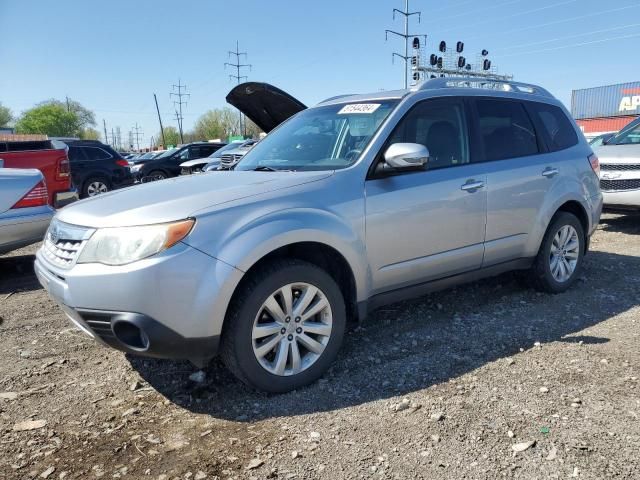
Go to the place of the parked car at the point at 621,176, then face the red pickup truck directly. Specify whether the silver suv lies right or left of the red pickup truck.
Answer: left

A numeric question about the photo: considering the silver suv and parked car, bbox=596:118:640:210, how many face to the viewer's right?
0

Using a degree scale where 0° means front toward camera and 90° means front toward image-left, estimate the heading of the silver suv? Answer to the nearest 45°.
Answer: approximately 45°

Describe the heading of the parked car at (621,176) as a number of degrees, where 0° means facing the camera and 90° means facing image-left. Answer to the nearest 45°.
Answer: approximately 45°

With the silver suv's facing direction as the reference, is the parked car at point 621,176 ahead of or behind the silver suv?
behind

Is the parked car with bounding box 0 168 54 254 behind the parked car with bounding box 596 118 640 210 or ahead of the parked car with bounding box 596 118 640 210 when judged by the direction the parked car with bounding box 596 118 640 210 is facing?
ahead

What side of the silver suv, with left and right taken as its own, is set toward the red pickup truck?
right

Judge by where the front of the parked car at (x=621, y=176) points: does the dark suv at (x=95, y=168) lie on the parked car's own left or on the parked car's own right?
on the parked car's own right

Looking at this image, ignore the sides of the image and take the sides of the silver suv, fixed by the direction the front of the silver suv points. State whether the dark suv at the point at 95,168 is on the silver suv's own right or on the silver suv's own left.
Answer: on the silver suv's own right

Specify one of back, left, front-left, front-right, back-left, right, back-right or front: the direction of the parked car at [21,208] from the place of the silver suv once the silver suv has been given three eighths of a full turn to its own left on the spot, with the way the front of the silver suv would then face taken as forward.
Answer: back-left

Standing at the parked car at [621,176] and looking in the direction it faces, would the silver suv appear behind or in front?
in front

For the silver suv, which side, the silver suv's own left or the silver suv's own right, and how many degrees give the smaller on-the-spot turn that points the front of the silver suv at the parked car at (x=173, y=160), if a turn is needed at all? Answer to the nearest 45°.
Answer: approximately 135° to the silver suv's own right
